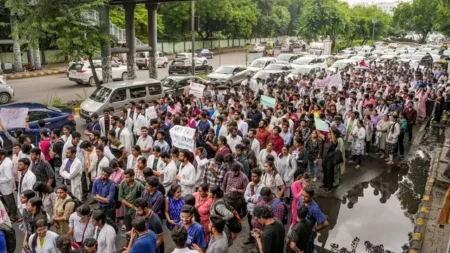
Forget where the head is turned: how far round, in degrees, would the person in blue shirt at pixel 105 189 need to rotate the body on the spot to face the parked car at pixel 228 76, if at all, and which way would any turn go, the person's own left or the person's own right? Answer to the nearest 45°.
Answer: approximately 180°

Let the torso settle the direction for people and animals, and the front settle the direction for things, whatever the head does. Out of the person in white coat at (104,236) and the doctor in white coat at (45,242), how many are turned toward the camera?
1

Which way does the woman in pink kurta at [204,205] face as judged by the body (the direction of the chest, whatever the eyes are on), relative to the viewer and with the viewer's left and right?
facing the viewer and to the left of the viewer

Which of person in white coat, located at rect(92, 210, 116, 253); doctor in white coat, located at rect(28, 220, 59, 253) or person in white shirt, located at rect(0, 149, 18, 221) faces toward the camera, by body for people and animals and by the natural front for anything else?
the doctor in white coat

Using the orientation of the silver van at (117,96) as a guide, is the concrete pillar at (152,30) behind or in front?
behind

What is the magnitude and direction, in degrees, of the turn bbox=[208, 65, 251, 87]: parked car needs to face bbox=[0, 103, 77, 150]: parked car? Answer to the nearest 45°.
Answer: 0° — it already faces it

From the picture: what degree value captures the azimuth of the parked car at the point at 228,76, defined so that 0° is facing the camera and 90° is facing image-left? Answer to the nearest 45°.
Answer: approximately 45°
